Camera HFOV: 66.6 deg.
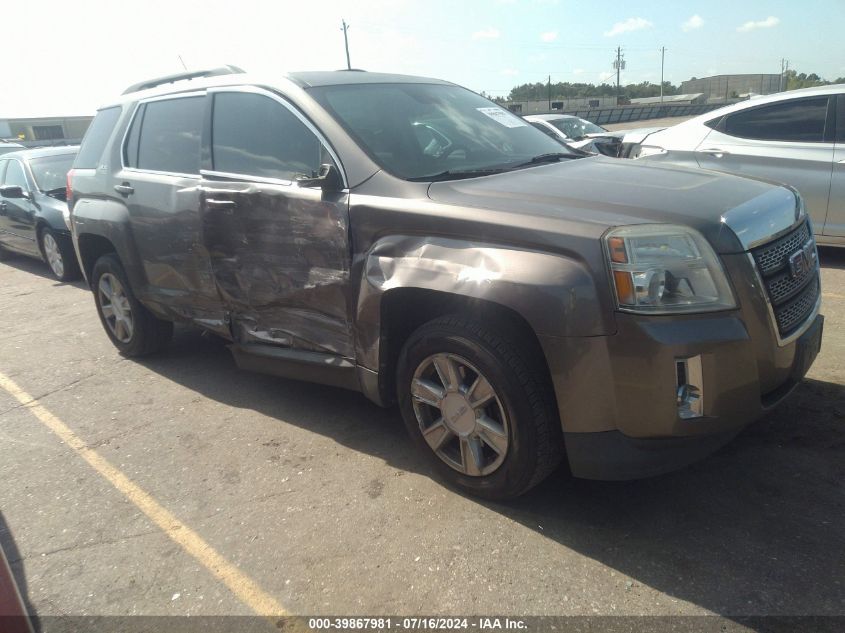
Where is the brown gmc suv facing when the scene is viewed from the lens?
facing the viewer and to the right of the viewer

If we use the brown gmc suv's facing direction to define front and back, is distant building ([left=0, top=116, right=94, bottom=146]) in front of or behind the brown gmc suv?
behind

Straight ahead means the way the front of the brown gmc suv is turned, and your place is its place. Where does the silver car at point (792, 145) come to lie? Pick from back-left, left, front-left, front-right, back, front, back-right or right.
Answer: left
